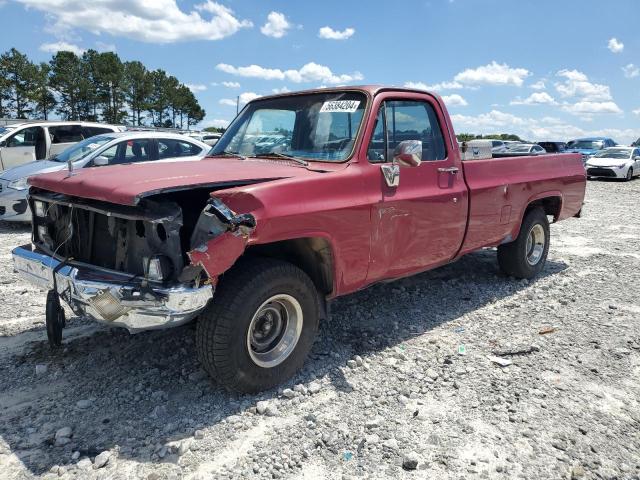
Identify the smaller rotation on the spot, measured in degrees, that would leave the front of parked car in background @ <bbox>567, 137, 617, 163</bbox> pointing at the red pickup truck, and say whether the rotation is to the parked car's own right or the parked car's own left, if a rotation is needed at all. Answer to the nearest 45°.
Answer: approximately 45° to the parked car's own left

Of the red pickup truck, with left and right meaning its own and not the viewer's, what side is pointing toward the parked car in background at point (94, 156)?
right

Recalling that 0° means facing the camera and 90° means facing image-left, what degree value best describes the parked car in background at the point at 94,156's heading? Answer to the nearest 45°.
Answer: approximately 45°

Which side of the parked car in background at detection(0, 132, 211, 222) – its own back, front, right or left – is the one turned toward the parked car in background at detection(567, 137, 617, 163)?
back

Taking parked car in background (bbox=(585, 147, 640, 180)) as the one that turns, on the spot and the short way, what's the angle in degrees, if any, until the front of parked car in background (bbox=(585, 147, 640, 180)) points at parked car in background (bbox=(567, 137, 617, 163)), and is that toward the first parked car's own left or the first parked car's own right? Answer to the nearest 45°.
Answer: approximately 135° to the first parked car's own right

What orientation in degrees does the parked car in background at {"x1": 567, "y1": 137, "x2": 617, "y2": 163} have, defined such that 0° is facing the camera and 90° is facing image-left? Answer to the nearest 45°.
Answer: approximately 45°

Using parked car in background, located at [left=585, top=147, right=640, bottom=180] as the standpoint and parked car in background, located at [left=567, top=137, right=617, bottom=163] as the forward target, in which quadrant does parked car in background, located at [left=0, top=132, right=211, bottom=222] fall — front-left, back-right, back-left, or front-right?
back-left

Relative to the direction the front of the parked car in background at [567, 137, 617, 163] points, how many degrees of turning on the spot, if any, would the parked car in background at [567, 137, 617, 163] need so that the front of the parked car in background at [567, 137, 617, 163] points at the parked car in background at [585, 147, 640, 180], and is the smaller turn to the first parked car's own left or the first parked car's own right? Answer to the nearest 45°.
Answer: approximately 45° to the first parked car's own left

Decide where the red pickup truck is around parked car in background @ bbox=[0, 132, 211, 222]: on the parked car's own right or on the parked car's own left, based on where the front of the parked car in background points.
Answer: on the parked car's own left
